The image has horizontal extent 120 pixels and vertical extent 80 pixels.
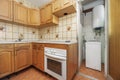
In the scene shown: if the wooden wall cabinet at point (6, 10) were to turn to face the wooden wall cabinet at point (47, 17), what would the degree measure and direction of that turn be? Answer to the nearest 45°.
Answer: approximately 45° to its left

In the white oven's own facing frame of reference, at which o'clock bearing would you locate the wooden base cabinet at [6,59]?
The wooden base cabinet is roughly at 2 o'clock from the white oven.

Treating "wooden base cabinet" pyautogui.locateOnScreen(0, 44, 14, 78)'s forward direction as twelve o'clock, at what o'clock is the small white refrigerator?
The small white refrigerator is roughly at 11 o'clock from the wooden base cabinet.

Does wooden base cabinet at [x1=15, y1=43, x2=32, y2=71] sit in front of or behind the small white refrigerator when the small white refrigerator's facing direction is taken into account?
in front

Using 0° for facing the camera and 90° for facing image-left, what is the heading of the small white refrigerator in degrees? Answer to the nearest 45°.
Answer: approximately 45°

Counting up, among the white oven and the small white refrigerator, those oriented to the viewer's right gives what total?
0

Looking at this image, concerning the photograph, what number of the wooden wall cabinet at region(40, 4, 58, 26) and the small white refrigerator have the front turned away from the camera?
0

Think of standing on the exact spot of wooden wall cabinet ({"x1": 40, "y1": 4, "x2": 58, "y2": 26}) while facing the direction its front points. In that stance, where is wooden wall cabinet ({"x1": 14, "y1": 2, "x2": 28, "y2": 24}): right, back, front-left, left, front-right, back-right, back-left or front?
front-right

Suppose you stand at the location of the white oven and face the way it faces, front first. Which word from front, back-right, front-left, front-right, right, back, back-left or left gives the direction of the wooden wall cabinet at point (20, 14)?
right

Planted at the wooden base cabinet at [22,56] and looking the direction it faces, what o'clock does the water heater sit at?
The water heater is roughly at 11 o'clock from the wooden base cabinet.

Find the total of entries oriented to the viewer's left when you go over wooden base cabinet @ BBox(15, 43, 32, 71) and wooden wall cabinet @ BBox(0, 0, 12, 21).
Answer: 0

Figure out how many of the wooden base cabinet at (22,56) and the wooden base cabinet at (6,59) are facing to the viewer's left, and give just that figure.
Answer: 0
